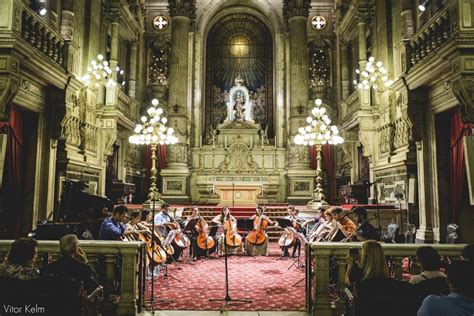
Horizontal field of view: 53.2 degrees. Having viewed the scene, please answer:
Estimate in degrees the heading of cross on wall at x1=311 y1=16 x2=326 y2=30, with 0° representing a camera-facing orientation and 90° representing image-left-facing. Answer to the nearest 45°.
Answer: approximately 0°

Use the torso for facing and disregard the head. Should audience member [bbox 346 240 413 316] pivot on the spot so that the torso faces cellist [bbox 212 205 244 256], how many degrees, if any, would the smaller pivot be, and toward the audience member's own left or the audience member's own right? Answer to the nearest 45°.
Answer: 0° — they already face them

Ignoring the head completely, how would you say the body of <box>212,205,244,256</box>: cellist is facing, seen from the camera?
toward the camera

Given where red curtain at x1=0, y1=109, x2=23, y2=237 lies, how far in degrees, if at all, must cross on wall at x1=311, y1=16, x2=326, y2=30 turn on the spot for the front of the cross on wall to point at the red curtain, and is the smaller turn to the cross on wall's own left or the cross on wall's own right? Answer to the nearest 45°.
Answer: approximately 45° to the cross on wall's own right

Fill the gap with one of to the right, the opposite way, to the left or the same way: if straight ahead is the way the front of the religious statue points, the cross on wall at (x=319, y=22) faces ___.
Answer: the same way

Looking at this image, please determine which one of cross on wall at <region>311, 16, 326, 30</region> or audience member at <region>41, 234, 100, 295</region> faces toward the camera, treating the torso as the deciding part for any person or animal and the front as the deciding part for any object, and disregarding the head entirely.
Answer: the cross on wall

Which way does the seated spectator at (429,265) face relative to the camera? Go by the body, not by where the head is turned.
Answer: away from the camera

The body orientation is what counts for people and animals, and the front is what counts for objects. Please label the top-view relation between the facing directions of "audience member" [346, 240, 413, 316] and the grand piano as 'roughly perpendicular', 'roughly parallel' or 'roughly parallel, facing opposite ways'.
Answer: roughly perpendicular

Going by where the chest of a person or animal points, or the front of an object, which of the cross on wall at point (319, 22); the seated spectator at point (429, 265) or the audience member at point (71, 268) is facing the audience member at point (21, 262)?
the cross on wall

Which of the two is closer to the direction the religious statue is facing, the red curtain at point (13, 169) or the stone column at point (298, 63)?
the red curtain

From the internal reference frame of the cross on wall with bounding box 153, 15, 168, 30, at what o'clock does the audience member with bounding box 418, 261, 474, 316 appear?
The audience member is roughly at 12 o'clock from the cross on wall.

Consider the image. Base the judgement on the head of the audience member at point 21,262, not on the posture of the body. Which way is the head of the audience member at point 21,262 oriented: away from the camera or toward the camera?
away from the camera

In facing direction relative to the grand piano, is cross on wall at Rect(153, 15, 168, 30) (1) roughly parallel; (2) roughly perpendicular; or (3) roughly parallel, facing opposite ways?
roughly perpendicular

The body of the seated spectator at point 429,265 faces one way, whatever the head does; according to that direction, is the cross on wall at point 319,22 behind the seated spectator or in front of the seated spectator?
in front

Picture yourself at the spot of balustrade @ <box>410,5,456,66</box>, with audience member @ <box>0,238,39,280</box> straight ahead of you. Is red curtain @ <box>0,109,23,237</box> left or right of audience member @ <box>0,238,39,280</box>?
right

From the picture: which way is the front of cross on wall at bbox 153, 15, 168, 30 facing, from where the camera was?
facing the viewer

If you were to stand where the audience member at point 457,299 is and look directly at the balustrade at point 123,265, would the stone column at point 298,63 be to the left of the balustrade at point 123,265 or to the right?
right
